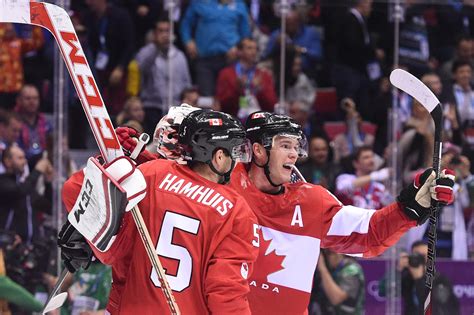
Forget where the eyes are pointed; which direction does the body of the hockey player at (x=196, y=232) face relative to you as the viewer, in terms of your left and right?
facing away from the viewer and to the right of the viewer

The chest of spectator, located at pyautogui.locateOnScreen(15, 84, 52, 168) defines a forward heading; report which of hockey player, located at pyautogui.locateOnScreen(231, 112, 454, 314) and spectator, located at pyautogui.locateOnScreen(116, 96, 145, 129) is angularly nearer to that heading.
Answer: the hockey player

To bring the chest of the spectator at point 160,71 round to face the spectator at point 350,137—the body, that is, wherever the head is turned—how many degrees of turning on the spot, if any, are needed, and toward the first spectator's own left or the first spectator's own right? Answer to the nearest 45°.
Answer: approximately 90° to the first spectator's own left

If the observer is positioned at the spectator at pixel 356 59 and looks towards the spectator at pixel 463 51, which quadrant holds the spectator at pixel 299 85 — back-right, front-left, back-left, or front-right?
back-right

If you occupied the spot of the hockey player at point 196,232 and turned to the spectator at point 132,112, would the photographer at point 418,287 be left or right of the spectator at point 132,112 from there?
right

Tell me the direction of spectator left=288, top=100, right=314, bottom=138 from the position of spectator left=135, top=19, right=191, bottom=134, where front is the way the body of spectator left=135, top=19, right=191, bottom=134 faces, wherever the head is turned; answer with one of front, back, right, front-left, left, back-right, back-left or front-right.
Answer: left
